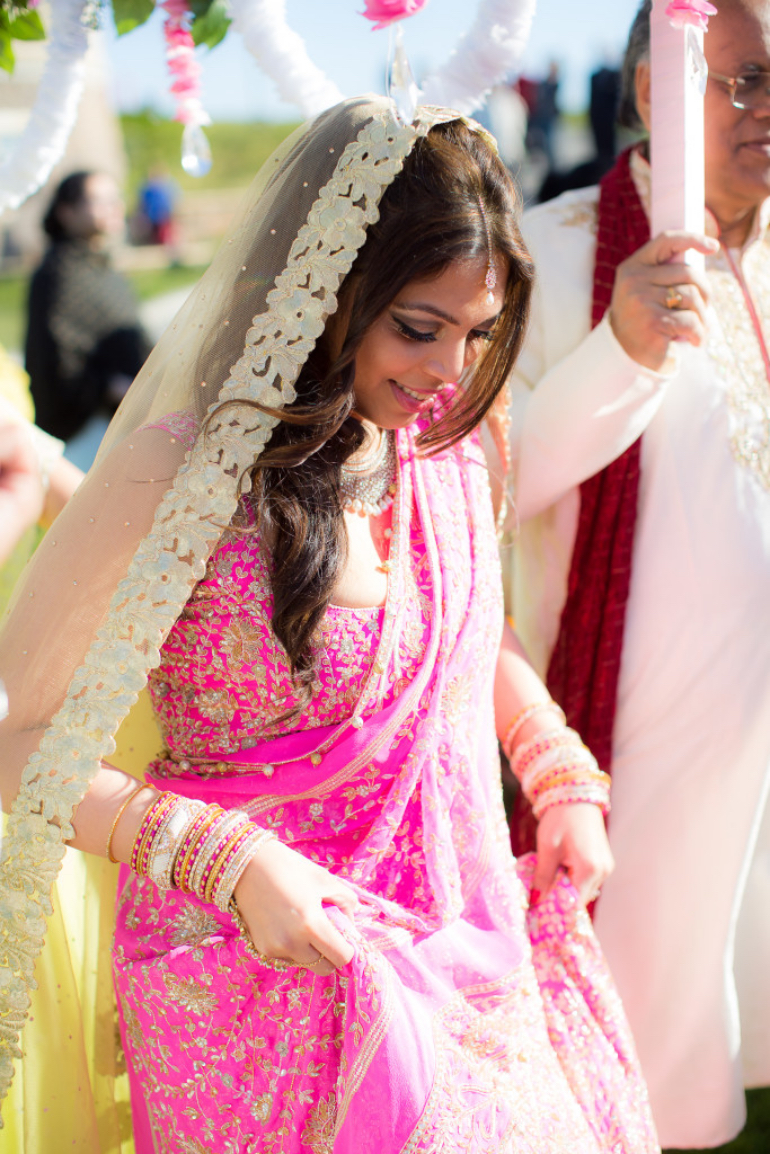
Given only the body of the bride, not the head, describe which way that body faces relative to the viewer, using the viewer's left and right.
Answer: facing the viewer and to the right of the viewer

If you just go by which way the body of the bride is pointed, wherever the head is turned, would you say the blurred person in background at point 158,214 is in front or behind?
behind

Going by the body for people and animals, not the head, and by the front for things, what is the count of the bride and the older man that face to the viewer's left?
0

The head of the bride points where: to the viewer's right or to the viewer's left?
to the viewer's right
